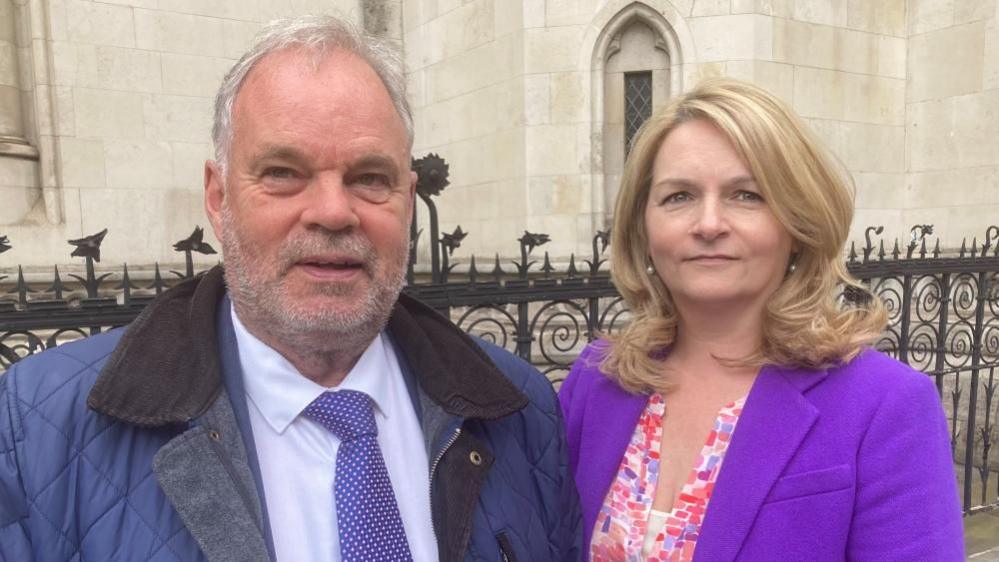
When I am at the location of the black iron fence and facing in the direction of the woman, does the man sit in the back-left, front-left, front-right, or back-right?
front-right

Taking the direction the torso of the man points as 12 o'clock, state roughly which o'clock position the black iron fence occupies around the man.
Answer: The black iron fence is roughly at 7 o'clock from the man.

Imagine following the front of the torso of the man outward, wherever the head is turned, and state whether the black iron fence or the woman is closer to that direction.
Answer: the woman

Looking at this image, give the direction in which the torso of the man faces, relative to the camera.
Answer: toward the camera

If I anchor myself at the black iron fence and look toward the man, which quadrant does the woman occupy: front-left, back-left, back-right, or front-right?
front-left

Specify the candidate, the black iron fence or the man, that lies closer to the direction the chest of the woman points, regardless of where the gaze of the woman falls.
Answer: the man

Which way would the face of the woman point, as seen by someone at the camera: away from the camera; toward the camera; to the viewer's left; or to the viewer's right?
toward the camera

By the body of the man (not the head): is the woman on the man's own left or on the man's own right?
on the man's own left

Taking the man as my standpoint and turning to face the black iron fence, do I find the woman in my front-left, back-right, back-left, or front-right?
front-right

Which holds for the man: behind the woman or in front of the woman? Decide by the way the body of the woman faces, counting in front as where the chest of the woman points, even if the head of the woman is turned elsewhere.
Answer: in front

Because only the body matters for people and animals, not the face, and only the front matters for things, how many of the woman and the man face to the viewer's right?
0
